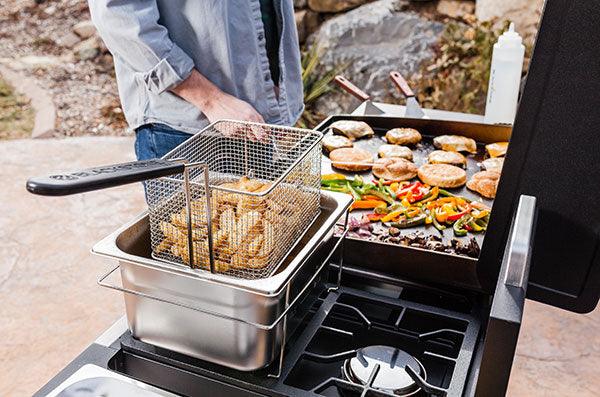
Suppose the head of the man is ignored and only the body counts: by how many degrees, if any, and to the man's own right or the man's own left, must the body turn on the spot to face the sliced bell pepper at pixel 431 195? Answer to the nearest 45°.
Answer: approximately 45° to the man's own left

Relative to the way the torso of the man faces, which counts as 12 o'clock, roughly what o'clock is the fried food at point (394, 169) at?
The fried food is roughly at 11 o'clock from the man.

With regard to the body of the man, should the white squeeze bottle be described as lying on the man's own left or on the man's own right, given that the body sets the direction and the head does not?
on the man's own left

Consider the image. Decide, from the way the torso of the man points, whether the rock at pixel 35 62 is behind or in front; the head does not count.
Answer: behind

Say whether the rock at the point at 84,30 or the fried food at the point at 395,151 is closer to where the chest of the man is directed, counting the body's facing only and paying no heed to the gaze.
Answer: the fried food

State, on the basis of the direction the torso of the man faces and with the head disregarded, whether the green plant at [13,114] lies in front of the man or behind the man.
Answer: behind

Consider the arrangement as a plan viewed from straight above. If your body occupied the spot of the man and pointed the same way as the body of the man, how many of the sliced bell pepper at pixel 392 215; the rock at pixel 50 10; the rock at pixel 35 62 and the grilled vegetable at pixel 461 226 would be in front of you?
2

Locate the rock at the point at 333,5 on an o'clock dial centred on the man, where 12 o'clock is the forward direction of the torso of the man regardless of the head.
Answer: The rock is roughly at 8 o'clock from the man.

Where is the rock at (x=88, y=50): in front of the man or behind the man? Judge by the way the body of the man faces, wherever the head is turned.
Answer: behind

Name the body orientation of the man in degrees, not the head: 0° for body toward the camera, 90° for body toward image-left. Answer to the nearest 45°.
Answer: approximately 315°

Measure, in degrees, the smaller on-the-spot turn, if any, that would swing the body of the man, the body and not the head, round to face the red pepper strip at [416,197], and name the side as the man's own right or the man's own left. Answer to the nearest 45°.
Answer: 0° — they already face it
